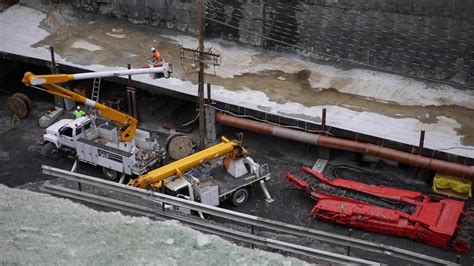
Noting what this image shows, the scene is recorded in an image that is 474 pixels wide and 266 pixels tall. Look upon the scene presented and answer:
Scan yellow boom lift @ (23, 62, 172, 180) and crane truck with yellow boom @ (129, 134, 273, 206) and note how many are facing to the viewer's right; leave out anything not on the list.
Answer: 0

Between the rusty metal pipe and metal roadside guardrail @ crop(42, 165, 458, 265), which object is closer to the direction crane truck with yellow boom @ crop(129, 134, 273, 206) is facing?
the metal roadside guardrail

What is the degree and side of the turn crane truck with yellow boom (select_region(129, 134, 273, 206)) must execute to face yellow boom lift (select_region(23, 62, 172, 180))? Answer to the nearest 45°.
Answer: approximately 90° to its right

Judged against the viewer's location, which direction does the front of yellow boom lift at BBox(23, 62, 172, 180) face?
facing away from the viewer and to the left of the viewer

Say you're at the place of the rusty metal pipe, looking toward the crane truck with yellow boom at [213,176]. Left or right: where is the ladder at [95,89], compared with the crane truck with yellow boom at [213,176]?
right

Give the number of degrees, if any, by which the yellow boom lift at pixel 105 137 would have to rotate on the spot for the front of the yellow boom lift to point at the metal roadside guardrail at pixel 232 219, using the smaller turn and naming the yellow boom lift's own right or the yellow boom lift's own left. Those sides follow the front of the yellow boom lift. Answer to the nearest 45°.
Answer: approximately 135° to the yellow boom lift's own left

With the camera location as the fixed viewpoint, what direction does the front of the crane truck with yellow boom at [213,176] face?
facing the viewer and to the left of the viewer

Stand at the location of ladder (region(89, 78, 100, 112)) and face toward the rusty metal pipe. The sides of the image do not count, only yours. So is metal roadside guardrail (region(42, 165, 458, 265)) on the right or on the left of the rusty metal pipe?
right

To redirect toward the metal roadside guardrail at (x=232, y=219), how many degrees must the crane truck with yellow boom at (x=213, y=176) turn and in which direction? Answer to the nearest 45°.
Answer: approximately 45° to its left

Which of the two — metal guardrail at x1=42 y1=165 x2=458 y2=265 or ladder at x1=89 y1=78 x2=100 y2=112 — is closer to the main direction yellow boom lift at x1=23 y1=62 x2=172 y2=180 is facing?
the ladder

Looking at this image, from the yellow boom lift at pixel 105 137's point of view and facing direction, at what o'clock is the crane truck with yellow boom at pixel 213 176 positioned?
the crane truck with yellow boom at pixel 213 176 is roughly at 6 o'clock from the yellow boom lift at pixel 105 137.

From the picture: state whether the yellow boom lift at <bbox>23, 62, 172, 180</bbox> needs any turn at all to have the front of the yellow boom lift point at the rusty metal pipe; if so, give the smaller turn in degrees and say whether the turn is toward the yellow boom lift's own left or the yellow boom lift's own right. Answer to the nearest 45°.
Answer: approximately 135° to the yellow boom lift's own right
